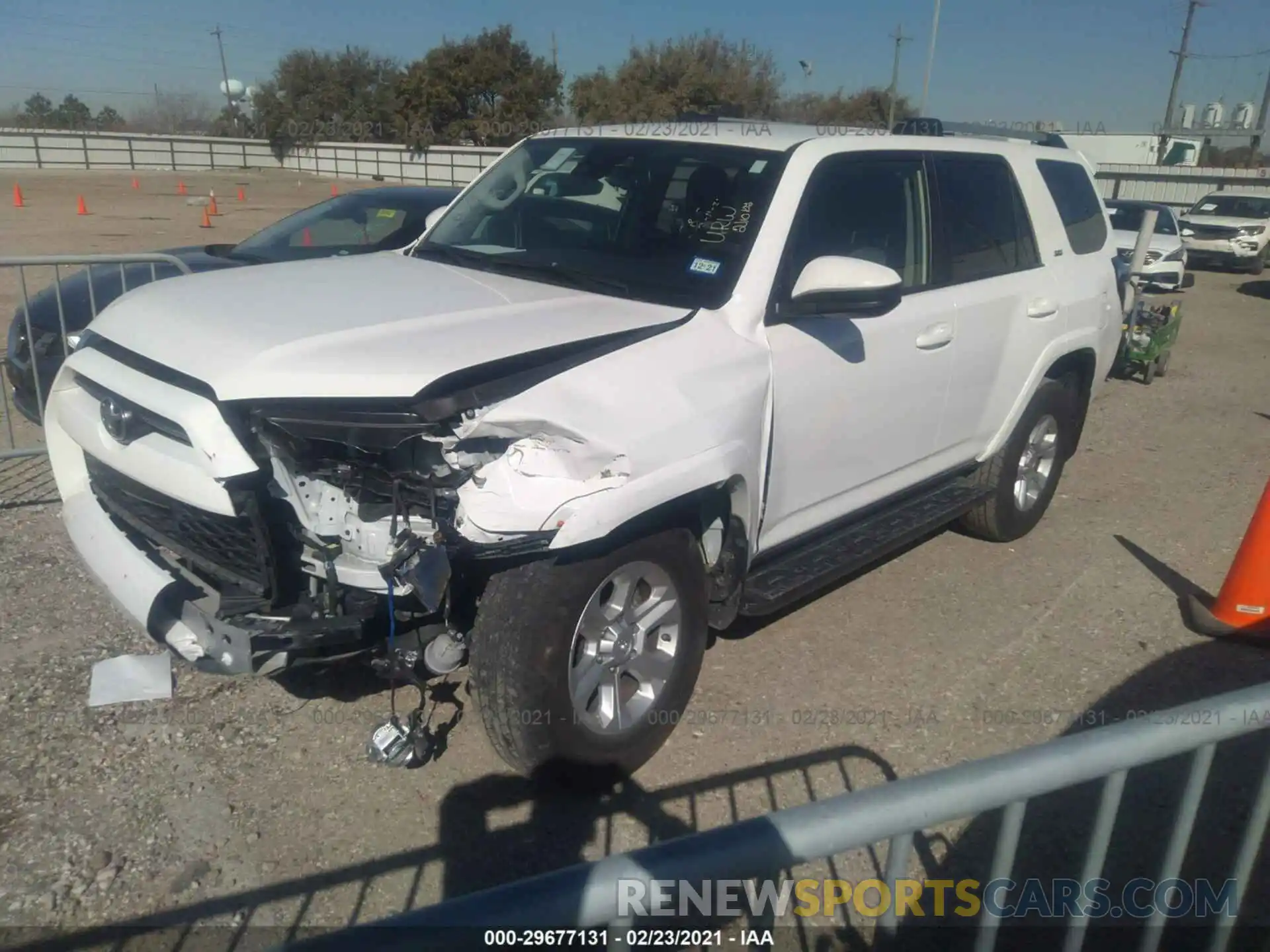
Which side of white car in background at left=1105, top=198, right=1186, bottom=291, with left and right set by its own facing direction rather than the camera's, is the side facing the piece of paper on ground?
front

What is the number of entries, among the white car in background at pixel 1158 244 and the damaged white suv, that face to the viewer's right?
0

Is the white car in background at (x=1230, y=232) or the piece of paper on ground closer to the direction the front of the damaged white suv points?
the piece of paper on ground

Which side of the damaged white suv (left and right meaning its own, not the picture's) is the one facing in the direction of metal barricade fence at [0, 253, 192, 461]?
right

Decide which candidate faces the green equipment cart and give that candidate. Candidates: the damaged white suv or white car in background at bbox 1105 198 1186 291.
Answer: the white car in background

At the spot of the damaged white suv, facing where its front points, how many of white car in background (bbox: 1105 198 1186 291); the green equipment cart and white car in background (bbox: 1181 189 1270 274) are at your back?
3

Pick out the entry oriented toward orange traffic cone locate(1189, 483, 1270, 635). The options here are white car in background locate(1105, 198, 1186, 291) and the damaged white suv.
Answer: the white car in background

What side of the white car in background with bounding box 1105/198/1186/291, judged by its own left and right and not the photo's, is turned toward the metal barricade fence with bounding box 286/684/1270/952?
front

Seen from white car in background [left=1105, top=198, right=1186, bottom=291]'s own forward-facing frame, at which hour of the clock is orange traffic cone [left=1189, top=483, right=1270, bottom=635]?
The orange traffic cone is roughly at 12 o'clock from the white car in background.

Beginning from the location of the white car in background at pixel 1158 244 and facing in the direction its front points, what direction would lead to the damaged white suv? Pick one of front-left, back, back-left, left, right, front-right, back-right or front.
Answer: front

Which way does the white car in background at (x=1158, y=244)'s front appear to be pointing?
toward the camera

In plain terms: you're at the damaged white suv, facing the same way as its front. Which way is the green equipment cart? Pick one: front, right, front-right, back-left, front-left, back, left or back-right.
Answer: back

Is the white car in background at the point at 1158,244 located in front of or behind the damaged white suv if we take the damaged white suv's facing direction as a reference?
behind

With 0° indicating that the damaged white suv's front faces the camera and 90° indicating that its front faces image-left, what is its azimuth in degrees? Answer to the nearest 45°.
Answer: approximately 45°

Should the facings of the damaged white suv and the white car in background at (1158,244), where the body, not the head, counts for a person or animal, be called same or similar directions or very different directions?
same or similar directions
